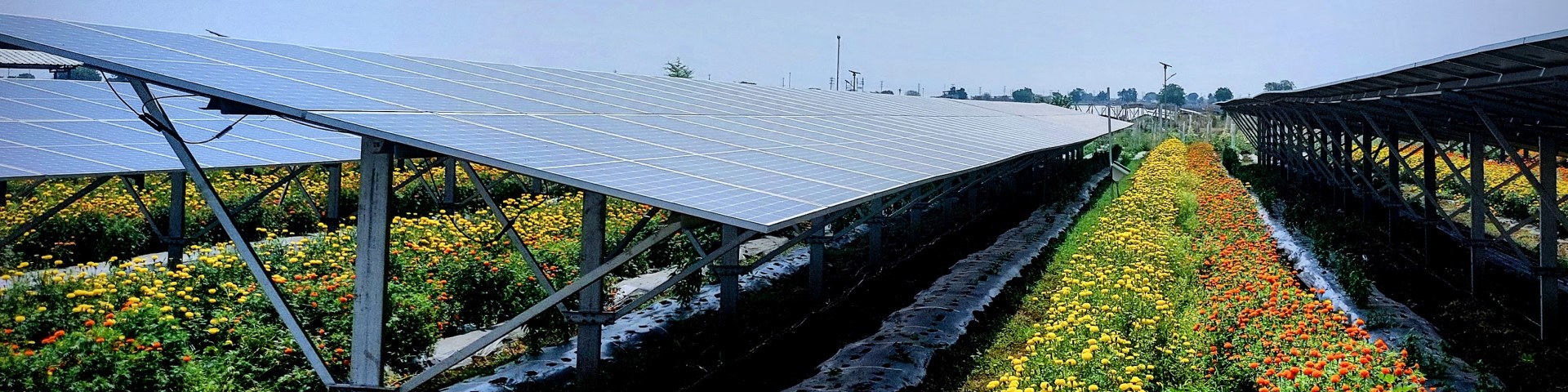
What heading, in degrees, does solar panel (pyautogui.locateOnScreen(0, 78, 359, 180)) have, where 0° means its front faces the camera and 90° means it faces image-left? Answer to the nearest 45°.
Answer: approximately 315°

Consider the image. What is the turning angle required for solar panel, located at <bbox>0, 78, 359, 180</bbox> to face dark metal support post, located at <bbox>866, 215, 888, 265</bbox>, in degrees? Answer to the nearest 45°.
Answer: approximately 45° to its left

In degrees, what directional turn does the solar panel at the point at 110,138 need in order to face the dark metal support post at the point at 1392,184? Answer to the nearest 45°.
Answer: approximately 45° to its left

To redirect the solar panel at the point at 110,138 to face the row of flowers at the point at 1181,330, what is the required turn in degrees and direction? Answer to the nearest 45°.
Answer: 0° — it already faces it
